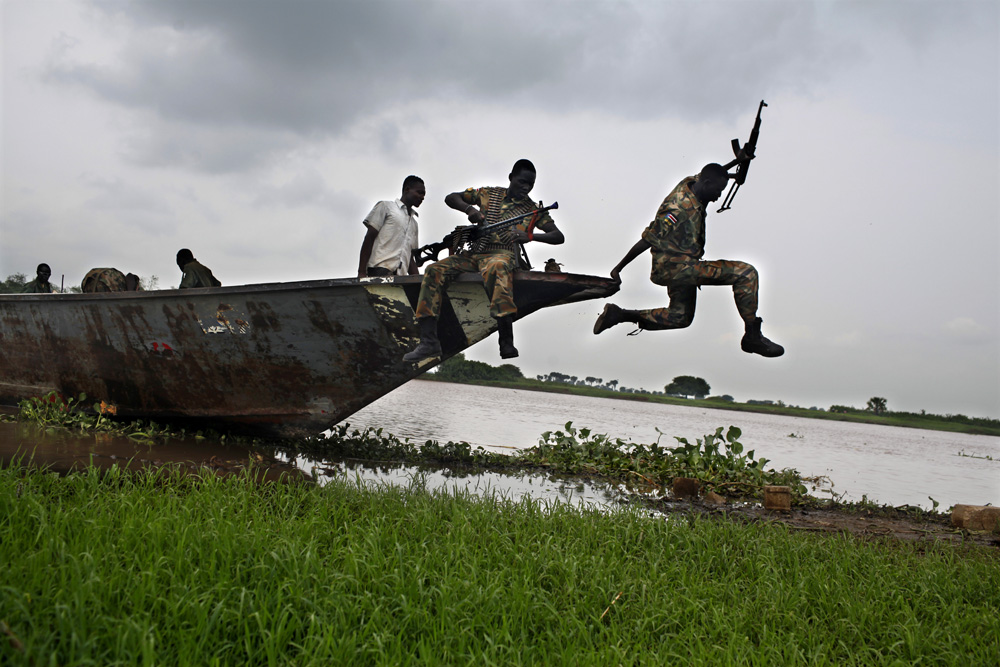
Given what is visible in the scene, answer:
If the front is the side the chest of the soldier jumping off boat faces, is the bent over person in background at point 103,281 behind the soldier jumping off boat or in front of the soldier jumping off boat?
behind

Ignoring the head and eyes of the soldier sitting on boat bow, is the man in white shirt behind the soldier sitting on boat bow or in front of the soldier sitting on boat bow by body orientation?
behind

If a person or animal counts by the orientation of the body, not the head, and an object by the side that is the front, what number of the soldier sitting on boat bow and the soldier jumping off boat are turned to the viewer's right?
1

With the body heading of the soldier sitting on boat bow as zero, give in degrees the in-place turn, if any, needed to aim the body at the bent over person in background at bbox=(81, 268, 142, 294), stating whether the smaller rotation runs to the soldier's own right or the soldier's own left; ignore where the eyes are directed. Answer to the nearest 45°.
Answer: approximately 135° to the soldier's own right

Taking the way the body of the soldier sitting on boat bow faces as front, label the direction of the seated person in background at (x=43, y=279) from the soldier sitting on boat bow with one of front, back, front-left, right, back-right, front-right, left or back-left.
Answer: back-right

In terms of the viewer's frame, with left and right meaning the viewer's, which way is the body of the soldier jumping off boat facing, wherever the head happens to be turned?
facing to the right of the viewer

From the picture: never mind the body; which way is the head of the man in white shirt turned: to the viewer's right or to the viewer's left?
to the viewer's right

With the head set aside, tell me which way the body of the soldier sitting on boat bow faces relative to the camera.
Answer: toward the camera

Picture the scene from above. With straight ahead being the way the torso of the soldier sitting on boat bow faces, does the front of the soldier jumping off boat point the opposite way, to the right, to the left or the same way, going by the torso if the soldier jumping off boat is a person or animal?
to the left
